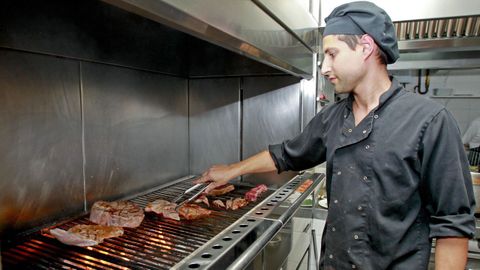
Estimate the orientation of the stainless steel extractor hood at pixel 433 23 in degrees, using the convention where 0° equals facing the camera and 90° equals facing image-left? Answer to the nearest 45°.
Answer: approximately 0°

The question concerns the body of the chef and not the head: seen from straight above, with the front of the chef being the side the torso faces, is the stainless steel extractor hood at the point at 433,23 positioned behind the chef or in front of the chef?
behind

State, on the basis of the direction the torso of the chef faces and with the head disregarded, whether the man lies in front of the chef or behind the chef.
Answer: behind

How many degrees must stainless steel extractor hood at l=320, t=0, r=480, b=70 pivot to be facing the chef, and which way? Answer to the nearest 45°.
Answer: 0° — it already faces them

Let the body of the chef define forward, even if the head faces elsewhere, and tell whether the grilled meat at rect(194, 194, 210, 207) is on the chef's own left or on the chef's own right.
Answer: on the chef's own right

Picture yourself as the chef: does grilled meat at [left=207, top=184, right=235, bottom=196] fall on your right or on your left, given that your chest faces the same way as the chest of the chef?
on your right

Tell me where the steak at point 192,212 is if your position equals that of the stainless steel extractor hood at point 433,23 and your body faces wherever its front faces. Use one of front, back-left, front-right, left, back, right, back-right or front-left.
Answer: front-right

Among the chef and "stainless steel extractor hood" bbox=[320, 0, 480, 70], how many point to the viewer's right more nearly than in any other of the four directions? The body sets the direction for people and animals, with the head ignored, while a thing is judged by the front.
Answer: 0

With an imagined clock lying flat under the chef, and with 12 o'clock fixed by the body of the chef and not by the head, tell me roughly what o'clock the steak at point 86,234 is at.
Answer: The steak is roughly at 1 o'clock from the chef.

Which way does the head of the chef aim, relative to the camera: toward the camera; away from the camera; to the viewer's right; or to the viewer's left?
to the viewer's left
